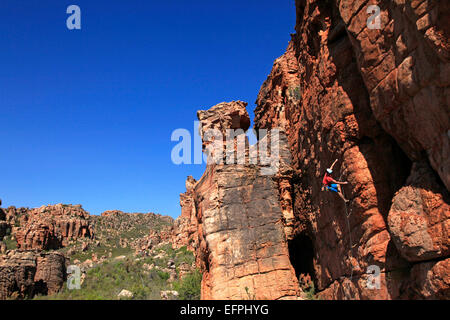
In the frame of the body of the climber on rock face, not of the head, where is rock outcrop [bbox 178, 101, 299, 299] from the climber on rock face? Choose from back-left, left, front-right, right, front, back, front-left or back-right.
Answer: back-left

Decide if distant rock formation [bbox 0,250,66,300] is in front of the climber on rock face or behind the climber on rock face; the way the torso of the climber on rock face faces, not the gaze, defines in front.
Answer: behind

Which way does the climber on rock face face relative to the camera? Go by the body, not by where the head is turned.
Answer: to the viewer's right
